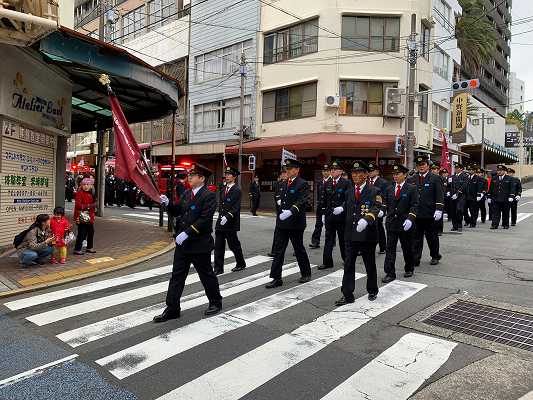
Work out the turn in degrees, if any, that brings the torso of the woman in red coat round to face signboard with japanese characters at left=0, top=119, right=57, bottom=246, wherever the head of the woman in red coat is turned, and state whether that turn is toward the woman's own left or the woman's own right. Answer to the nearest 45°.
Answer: approximately 90° to the woman's own right

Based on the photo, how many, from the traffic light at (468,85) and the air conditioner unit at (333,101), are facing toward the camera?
2

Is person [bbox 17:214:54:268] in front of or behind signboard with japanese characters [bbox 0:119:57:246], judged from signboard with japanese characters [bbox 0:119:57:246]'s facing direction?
in front

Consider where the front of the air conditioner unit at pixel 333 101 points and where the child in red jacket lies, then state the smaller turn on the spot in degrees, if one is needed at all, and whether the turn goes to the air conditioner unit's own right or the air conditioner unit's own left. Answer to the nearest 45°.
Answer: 0° — it already faces them

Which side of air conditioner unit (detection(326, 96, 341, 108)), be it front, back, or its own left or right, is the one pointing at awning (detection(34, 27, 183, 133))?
front

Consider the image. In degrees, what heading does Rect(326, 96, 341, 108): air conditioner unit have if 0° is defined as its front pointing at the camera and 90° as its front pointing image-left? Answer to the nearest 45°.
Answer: approximately 0°

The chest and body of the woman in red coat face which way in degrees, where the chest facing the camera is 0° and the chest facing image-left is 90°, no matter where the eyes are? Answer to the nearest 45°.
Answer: approximately 315°

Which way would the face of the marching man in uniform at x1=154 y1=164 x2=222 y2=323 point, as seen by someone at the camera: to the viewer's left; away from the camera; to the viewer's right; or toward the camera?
to the viewer's left

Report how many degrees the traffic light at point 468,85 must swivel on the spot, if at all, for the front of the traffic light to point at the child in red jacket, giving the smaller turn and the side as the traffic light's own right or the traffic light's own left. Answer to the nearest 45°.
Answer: approximately 45° to the traffic light's own right

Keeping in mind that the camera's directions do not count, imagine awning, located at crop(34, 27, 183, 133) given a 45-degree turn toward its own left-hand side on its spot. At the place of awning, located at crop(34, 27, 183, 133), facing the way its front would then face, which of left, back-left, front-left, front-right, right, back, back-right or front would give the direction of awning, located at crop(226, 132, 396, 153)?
front-left

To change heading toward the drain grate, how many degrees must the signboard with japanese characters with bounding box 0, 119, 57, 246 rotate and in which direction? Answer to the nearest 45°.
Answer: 0° — it already faces it

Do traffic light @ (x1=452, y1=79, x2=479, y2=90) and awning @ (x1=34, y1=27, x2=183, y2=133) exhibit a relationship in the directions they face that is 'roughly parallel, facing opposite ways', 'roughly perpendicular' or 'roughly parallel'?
roughly perpendicular
